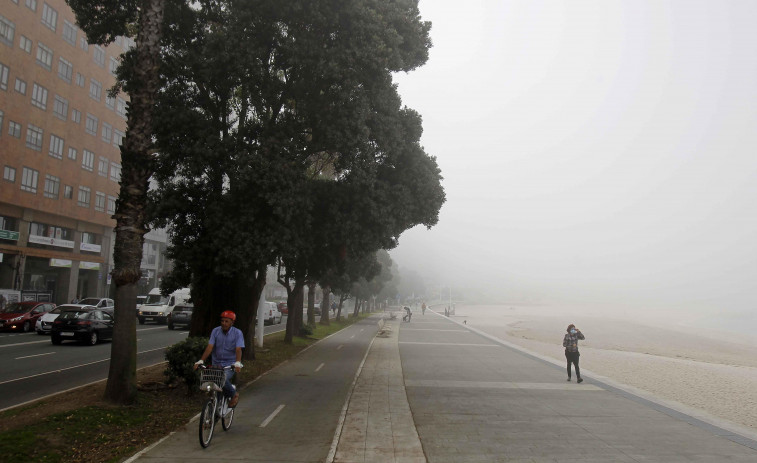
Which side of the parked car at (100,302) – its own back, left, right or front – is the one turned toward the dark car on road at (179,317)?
left

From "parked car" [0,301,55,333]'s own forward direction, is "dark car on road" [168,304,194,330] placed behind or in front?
behind

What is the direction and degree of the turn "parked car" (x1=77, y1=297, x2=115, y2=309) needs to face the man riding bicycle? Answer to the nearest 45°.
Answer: approximately 45° to its left

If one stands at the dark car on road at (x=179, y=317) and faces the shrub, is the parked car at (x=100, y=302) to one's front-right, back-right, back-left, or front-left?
back-right

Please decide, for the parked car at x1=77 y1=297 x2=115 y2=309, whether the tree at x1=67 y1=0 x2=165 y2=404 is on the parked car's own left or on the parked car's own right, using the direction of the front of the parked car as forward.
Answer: on the parked car's own left

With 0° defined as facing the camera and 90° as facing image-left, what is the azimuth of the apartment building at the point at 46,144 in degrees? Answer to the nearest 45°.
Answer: approximately 315°

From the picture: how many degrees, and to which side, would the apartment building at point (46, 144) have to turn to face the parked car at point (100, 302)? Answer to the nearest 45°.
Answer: approximately 45° to its right

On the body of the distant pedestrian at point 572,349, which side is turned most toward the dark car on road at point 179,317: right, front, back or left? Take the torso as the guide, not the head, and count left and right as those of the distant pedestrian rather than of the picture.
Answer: right

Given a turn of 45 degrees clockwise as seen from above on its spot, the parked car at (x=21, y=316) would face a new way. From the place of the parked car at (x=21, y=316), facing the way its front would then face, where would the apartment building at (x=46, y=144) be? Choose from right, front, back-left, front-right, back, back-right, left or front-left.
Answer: right

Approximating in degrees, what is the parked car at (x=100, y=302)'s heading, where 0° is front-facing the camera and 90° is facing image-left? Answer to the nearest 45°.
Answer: approximately 45°

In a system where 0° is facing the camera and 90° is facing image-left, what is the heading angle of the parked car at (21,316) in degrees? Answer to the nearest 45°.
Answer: approximately 45°
